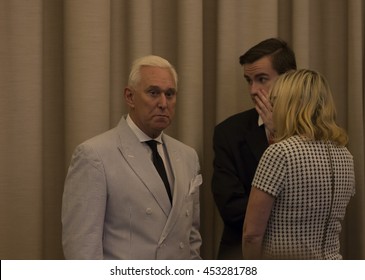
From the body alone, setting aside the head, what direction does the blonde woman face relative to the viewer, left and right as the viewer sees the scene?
facing away from the viewer and to the left of the viewer

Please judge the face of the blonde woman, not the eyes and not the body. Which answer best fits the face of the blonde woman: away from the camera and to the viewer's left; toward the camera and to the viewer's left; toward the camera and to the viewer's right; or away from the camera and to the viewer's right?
away from the camera and to the viewer's left
